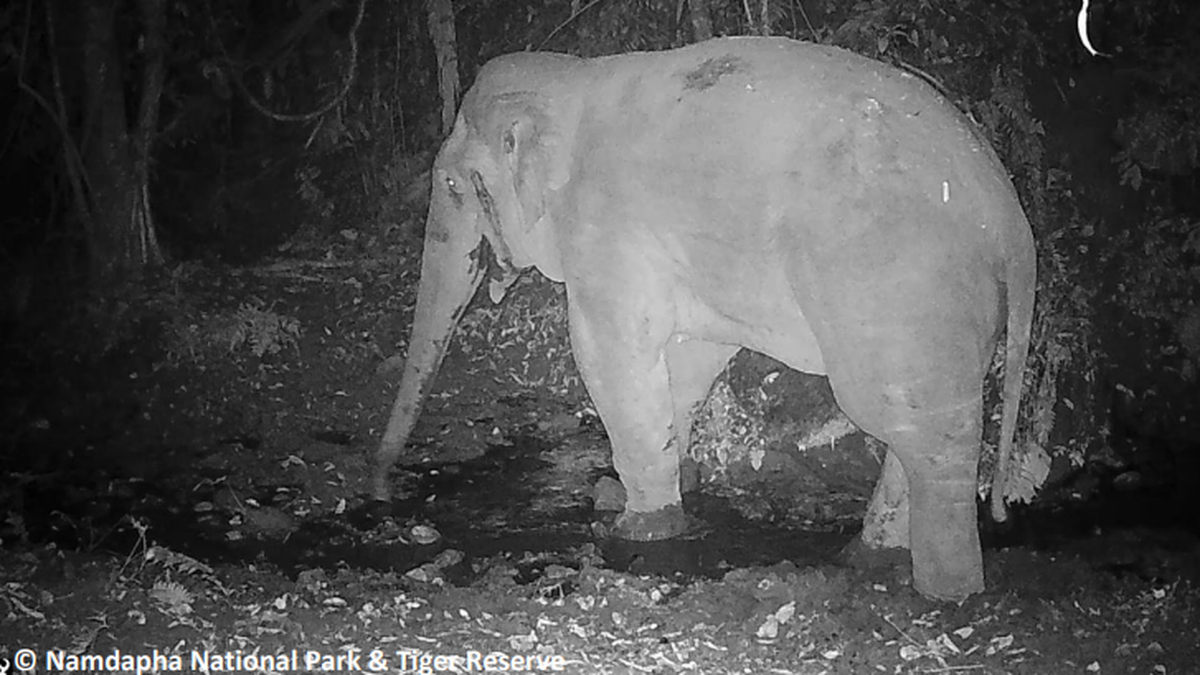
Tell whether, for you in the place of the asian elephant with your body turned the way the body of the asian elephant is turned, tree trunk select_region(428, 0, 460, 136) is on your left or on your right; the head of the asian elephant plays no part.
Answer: on your right

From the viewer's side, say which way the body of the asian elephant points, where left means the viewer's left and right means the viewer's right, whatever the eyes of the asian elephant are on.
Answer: facing to the left of the viewer

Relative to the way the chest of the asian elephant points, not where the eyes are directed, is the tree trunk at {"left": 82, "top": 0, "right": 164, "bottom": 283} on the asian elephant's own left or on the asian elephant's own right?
on the asian elephant's own right

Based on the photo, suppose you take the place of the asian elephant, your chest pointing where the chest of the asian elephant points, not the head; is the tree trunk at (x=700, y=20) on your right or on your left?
on your right
